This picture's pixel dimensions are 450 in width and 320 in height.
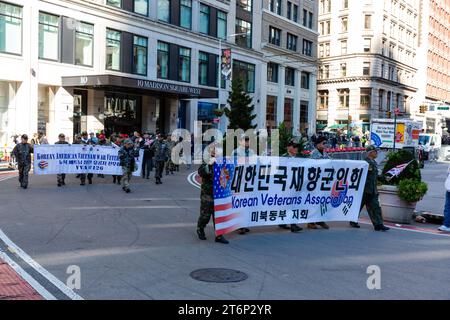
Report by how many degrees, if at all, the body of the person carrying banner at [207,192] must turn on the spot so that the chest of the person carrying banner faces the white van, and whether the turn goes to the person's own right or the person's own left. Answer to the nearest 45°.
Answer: approximately 90° to the person's own left

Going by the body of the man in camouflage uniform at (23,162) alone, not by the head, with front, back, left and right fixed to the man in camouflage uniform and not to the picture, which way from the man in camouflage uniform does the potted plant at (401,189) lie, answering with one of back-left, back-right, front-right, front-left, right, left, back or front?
front-left

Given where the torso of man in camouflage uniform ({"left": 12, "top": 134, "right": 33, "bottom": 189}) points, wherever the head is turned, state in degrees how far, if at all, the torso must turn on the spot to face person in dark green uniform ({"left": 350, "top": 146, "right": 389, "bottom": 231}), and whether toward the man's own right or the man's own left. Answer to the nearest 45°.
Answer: approximately 45° to the man's own left

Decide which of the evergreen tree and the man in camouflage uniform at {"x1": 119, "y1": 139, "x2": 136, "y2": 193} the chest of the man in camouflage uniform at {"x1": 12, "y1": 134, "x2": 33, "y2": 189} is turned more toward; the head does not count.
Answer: the man in camouflage uniform

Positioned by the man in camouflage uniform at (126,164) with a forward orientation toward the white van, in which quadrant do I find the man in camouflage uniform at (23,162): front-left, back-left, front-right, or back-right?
back-left

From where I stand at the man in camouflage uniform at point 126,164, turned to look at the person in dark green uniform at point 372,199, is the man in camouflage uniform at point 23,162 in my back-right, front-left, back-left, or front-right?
back-right

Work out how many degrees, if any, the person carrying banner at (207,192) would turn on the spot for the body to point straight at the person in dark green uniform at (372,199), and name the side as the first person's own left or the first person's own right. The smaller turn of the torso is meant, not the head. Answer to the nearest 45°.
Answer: approximately 90° to the first person's own left

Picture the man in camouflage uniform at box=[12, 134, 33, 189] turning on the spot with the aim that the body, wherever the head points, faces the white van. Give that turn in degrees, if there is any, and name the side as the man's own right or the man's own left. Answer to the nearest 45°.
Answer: approximately 135° to the man's own left

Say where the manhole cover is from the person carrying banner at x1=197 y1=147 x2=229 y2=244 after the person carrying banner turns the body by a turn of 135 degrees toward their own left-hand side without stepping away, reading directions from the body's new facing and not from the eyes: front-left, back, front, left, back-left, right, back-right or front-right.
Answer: back

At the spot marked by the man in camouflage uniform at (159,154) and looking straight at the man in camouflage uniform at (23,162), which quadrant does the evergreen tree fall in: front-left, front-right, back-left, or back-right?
back-right

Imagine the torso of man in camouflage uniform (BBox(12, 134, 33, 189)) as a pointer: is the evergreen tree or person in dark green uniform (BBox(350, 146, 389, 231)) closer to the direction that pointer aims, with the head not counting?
the person in dark green uniform

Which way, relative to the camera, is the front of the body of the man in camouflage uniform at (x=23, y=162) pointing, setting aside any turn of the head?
toward the camera
